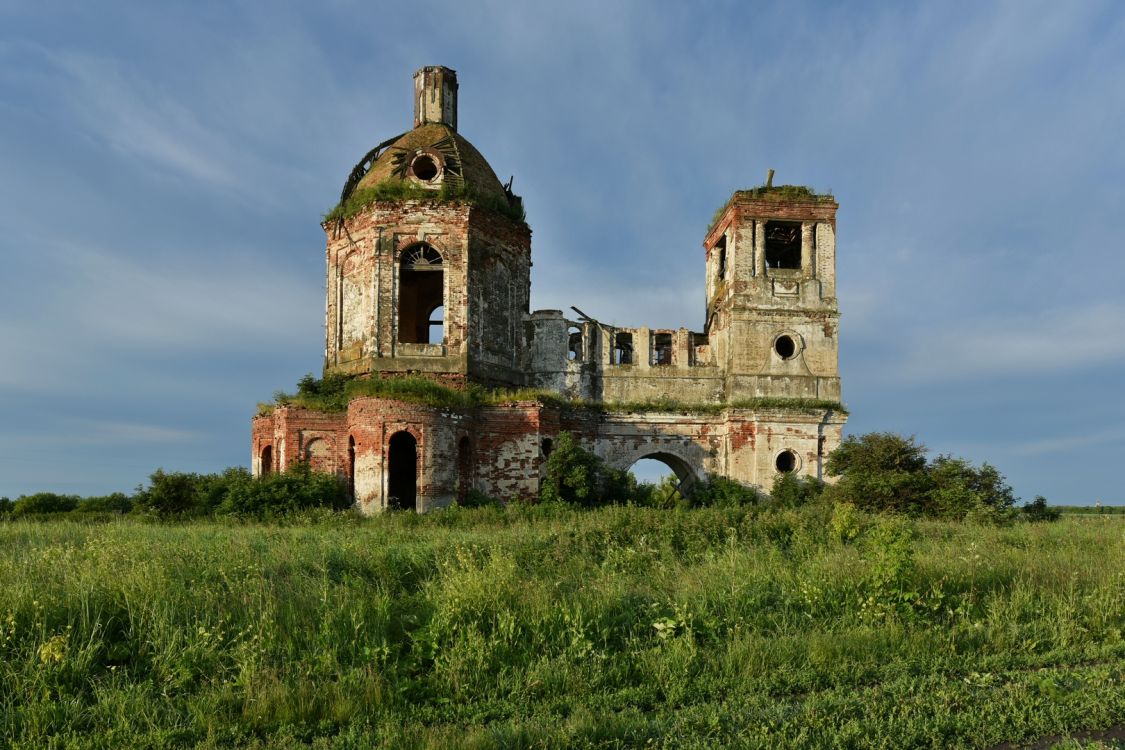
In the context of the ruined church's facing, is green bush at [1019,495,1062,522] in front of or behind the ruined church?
in front

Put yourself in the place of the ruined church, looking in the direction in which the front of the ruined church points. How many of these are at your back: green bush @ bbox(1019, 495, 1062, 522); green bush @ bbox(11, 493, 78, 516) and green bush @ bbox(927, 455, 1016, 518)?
1

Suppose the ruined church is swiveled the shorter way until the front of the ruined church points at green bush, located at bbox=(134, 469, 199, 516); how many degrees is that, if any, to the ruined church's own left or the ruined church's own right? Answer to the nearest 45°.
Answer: approximately 135° to the ruined church's own right

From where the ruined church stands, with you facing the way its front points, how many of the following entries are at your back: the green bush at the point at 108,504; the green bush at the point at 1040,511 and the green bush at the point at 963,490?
1

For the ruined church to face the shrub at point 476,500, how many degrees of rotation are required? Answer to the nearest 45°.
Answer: approximately 90° to its right

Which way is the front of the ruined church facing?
to the viewer's right

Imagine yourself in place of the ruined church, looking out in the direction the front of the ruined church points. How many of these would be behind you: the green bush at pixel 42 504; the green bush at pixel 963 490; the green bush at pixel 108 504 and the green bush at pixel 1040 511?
2
